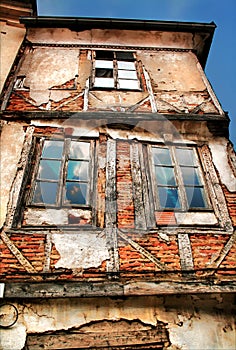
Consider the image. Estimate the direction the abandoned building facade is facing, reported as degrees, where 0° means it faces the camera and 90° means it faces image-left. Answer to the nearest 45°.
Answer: approximately 0°
